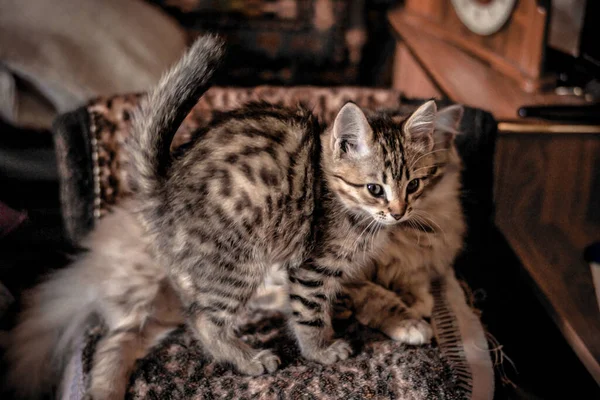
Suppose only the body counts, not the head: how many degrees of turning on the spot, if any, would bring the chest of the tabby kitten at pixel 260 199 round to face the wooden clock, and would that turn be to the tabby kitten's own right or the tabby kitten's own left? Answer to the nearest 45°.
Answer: approximately 45° to the tabby kitten's own left

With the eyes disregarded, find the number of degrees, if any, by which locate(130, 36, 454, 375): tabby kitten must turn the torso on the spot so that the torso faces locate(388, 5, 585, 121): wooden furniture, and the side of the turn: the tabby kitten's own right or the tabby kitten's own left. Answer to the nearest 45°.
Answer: approximately 45° to the tabby kitten's own left

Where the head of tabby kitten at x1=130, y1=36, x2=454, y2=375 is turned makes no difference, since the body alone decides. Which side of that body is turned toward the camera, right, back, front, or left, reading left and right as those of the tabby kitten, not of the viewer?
right

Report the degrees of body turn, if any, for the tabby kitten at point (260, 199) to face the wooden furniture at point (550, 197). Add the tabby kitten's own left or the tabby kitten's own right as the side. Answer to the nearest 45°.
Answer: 0° — it already faces it
